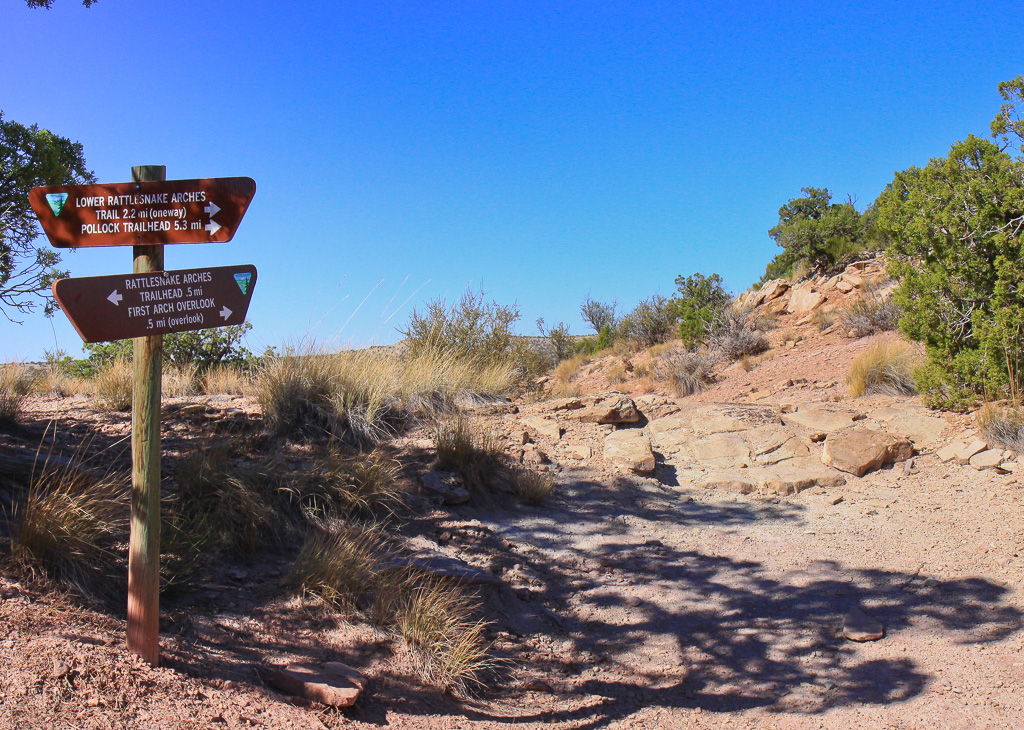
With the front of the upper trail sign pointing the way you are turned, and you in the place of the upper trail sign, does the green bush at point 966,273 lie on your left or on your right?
on your left

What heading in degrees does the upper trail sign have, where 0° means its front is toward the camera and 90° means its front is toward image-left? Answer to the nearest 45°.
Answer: approximately 0°

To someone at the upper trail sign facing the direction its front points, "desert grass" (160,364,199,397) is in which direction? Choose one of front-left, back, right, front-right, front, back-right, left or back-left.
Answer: back

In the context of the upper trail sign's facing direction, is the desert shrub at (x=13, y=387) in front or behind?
behind

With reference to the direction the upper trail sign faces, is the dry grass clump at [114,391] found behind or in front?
behind

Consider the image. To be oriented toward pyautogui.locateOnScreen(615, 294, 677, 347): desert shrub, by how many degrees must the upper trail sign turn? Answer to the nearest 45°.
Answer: approximately 135° to its left

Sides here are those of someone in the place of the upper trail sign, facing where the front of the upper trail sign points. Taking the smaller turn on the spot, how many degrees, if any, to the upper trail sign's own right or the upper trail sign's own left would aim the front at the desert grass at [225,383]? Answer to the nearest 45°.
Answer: approximately 180°

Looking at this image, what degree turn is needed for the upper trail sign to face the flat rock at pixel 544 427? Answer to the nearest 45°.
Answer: approximately 135° to its left

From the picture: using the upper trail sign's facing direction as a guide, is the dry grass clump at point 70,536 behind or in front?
behind
